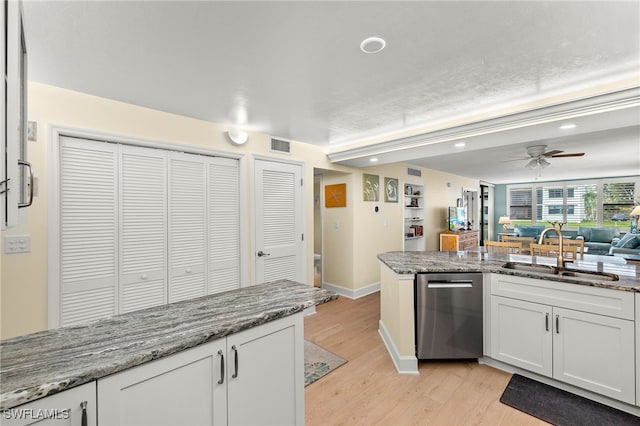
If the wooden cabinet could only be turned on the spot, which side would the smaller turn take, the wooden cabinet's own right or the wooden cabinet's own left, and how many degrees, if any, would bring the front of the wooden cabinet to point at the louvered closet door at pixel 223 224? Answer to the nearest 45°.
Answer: approximately 90° to the wooden cabinet's own right

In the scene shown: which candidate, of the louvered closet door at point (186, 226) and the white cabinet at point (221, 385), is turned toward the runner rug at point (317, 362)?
the louvered closet door

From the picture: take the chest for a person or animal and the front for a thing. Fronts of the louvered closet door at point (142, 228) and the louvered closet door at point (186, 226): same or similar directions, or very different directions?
same or similar directions

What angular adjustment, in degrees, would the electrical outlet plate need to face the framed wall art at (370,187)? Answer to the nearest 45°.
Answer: approximately 90° to its left

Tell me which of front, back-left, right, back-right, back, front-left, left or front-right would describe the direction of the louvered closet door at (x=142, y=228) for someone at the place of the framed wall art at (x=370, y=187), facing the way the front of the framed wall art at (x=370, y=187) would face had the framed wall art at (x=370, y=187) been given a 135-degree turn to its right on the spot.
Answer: front-left

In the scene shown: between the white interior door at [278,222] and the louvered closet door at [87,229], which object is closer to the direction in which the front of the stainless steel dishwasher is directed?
the louvered closet door

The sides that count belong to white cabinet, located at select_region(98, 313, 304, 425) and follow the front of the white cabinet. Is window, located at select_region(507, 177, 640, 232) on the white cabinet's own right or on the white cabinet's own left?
on the white cabinet's own left

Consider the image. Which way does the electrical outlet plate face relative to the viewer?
toward the camera

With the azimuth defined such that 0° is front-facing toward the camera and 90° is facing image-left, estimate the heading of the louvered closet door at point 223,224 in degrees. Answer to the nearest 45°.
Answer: approximately 315°

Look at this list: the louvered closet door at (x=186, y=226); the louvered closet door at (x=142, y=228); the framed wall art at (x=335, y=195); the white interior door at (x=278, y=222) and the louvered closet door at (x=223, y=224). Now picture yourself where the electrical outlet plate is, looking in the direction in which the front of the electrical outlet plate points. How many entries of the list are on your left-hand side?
5

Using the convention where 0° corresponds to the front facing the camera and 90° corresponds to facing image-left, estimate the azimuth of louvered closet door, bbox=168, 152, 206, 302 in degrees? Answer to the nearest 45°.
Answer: approximately 315°

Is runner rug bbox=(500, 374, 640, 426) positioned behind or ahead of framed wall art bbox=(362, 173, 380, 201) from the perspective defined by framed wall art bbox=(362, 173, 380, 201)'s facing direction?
ahead

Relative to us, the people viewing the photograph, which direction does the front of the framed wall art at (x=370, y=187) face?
facing the viewer and to the right of the viewer

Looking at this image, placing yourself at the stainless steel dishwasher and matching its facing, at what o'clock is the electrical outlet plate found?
The electrical outlet plate is roughly at 2 o'clock from the stainless steel dishwasher.
